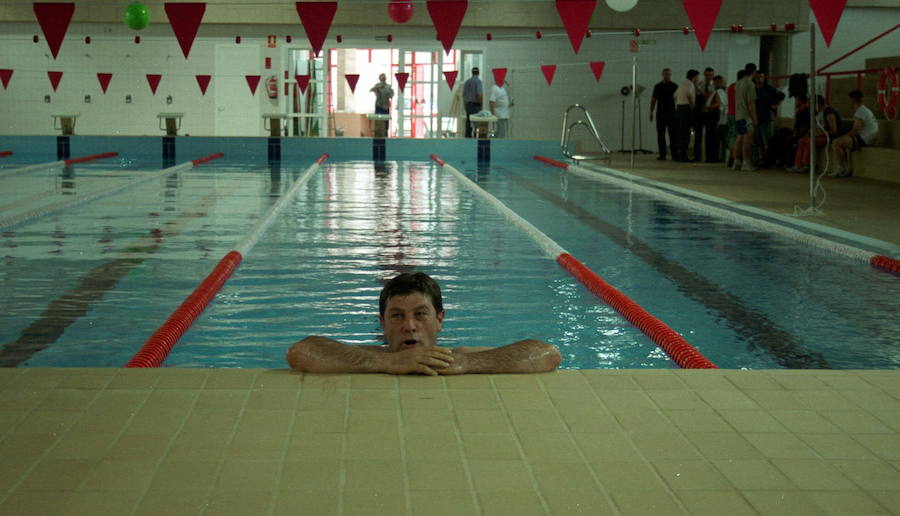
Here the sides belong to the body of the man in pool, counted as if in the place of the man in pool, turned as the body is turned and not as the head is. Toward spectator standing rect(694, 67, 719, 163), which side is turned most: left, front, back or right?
back

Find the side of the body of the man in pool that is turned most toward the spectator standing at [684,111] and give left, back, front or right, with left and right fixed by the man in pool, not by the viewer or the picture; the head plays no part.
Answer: back

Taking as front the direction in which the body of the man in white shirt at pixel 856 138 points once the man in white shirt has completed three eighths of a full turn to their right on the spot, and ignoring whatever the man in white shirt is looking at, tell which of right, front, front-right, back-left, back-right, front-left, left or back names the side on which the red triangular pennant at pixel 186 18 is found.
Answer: back

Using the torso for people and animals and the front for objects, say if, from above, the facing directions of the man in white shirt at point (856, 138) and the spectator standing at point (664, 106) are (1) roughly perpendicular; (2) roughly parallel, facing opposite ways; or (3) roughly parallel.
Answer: roughly perpendicular

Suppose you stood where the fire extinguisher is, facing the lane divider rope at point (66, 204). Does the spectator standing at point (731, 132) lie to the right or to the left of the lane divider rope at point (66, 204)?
left

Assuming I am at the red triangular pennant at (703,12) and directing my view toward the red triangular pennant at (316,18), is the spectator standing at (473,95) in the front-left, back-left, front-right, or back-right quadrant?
front-right

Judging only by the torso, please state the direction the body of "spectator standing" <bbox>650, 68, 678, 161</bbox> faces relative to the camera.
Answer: toward the camera

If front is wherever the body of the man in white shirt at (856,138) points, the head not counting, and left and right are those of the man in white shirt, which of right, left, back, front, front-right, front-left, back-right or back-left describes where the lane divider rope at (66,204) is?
front-left

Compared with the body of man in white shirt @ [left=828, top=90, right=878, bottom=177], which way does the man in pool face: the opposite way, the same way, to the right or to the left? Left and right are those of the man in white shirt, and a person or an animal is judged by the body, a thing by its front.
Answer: to the left

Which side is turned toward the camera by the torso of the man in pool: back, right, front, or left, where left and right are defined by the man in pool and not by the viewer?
front

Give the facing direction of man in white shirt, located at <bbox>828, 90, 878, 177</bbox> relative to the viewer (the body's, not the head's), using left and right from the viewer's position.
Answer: facing to the left of the viewer

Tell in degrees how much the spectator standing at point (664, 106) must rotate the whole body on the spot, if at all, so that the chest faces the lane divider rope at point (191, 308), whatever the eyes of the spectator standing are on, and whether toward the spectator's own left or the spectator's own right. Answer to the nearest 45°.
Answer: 0° — they already face it

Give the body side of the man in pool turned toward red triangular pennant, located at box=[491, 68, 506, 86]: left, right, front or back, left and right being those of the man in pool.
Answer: back

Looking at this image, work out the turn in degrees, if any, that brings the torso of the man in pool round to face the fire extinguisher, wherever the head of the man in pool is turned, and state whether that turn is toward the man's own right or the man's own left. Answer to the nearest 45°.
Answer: approximately 180°

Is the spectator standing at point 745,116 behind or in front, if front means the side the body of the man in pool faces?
behind
